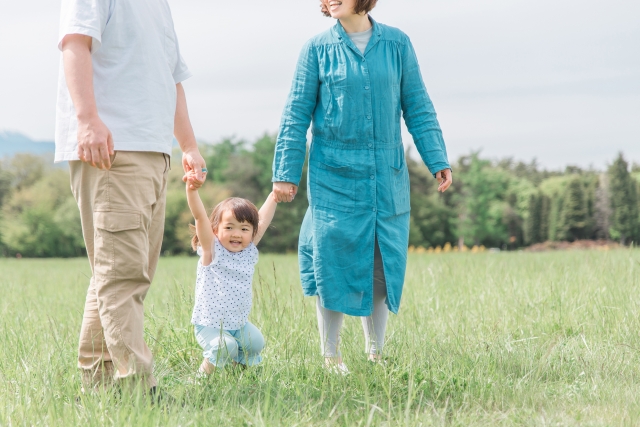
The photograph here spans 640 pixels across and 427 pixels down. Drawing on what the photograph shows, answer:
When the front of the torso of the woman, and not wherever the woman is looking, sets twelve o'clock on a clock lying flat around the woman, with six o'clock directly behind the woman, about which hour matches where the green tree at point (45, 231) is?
The green tree is roughly at 5 o'clock from the woman.

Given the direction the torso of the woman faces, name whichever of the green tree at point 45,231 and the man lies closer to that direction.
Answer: the man

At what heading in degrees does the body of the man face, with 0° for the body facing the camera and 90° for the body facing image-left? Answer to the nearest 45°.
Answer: approximately 315°

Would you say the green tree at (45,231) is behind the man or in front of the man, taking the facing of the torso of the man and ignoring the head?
behind

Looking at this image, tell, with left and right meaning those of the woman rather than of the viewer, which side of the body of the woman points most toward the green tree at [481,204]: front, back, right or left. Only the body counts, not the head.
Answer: back

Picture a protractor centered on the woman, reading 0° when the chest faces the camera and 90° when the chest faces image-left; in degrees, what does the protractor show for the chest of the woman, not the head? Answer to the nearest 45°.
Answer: approximately 0°

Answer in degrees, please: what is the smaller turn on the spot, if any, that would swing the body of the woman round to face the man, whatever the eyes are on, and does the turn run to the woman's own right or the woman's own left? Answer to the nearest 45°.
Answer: approximately 45° to the woman's own right

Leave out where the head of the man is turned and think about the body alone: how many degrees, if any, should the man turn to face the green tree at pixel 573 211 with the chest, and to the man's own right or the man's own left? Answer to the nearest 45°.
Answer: approximately 90° to the man's own left
